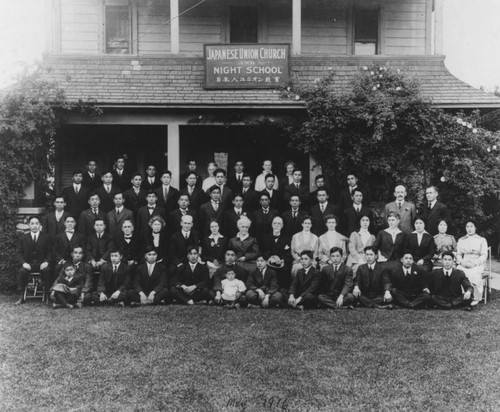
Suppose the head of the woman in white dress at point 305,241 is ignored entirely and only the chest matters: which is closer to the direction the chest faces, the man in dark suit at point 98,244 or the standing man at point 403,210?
the man in dark suit

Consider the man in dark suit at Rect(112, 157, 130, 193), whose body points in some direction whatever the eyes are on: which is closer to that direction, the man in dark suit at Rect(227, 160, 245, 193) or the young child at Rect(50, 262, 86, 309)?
the young child

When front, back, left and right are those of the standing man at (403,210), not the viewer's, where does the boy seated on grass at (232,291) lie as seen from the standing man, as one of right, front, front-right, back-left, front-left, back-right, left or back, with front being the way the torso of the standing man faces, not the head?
front-right

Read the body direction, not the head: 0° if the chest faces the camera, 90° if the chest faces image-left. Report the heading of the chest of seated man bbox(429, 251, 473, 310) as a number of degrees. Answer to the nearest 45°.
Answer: approximately 0°

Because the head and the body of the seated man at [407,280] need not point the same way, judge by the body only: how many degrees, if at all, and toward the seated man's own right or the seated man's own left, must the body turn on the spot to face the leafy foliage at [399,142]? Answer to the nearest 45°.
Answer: approximately 180°

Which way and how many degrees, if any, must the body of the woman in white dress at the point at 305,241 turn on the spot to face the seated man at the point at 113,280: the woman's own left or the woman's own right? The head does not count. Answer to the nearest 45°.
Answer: approximately 90° to the woman's own right

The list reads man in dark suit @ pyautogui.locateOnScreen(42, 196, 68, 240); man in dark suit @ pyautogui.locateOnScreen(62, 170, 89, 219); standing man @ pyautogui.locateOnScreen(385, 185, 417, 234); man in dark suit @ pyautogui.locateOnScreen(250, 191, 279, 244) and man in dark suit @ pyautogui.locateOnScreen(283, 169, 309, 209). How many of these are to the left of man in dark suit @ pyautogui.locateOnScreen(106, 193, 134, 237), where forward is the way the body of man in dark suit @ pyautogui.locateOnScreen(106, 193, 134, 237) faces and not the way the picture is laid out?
3

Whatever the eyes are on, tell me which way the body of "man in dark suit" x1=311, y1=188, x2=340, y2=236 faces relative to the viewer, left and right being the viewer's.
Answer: facing the viewer

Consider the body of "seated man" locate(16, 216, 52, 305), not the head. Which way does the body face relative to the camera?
toward the camera

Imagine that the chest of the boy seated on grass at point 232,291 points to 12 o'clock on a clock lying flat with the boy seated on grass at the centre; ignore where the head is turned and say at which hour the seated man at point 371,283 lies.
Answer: The seated man is roughly at 9 o'clock from the boy seated on grass.

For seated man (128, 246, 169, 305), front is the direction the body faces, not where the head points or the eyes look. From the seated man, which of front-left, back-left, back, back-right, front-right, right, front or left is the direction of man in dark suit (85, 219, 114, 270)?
back-right

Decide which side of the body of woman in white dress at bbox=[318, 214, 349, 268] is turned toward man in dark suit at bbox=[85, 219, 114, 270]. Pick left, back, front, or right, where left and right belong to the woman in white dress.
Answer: right

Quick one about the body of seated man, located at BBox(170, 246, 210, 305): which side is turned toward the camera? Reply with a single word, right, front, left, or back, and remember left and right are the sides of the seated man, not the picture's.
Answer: front
